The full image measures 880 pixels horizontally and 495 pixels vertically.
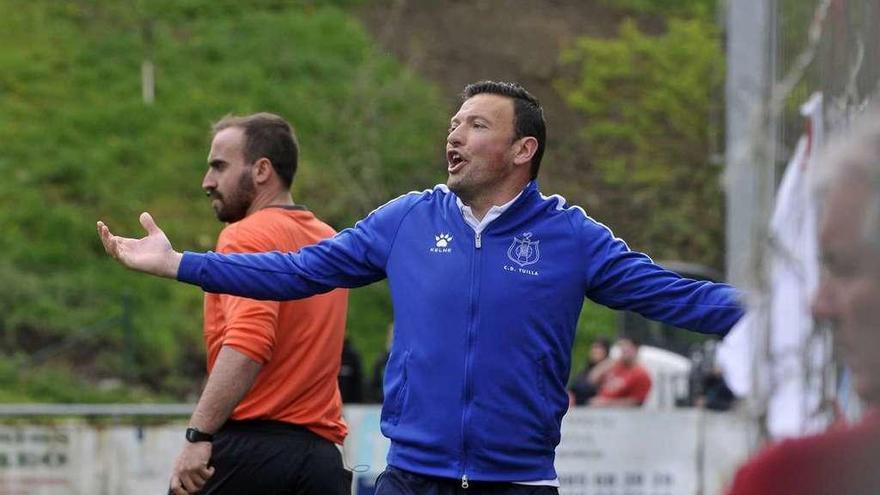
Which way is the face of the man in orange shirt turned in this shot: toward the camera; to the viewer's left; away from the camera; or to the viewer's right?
to the viewer's left

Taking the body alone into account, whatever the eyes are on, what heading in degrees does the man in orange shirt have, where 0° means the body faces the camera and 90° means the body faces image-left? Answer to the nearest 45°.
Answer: approximately 135°

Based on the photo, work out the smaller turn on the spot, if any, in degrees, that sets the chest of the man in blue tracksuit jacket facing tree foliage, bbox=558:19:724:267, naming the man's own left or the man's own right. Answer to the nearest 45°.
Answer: approximately 180°

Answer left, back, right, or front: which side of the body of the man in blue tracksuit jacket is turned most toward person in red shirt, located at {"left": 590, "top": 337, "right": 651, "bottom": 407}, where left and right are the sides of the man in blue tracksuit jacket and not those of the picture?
back

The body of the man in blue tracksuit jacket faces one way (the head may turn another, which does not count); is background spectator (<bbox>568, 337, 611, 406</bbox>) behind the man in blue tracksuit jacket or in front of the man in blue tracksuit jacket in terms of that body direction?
behind

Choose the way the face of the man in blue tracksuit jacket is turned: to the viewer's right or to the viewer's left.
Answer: to the viewer's left

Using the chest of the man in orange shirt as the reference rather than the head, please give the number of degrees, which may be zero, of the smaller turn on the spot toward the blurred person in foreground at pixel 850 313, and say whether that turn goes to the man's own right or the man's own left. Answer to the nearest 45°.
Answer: approximately 135° to the man's own left

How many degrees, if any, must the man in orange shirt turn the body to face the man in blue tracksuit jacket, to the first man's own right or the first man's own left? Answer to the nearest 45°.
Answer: approximately 180°
